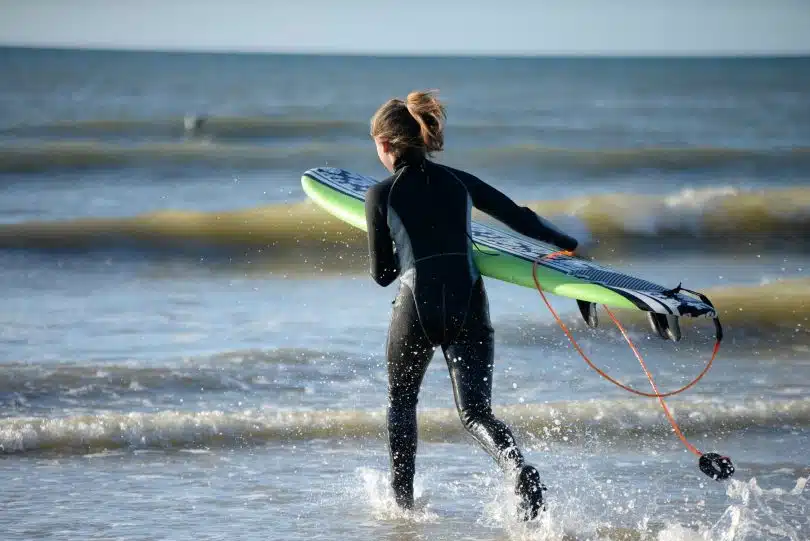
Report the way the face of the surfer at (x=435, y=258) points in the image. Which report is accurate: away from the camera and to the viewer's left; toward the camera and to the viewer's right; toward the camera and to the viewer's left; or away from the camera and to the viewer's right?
away from the camera and to the viewer's left

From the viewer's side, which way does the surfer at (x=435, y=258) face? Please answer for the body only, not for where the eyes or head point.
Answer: away from the camera
